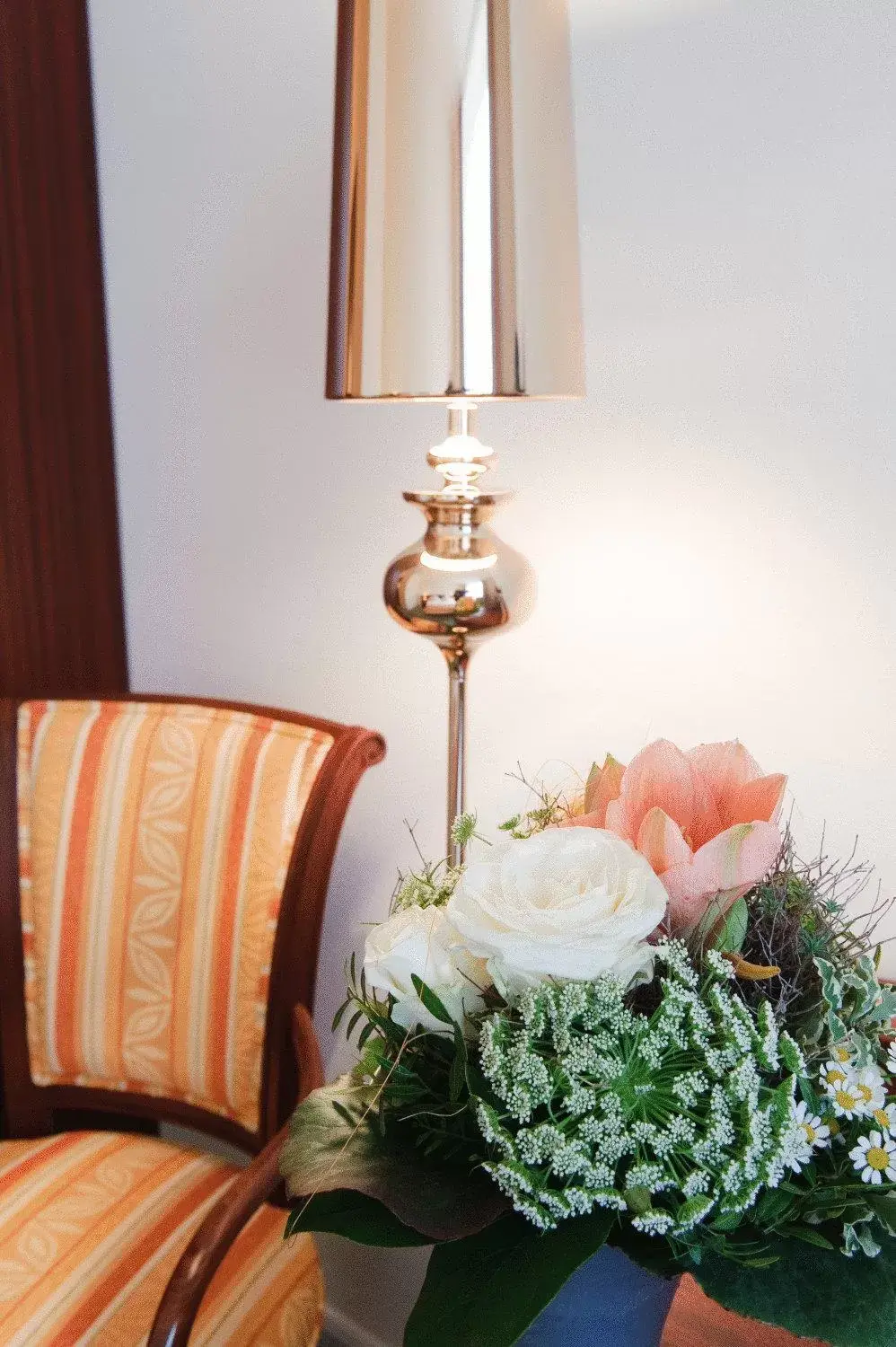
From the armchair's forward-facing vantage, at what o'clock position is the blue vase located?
The blue vase is roughly at 10 o'clock from the armchair.

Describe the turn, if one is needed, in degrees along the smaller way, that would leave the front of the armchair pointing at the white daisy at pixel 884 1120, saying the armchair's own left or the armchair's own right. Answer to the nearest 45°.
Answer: approximately 90° to the armchair's own left

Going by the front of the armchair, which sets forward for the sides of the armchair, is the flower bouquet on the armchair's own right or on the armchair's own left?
on the armchair's own left

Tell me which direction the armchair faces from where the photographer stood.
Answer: facing the viewer and to the left of the viewer
